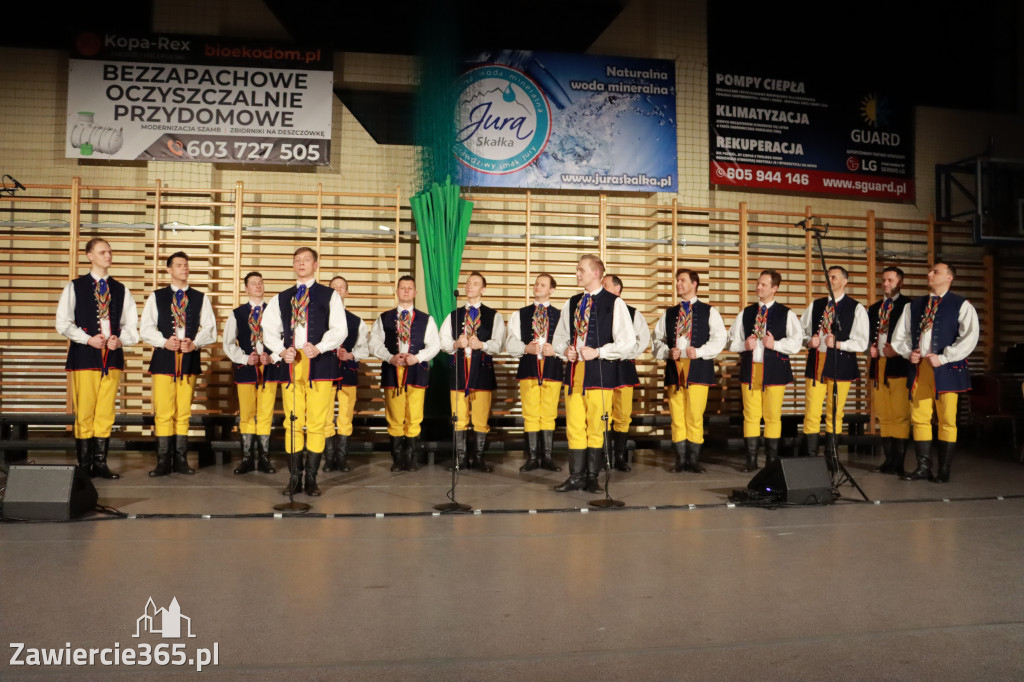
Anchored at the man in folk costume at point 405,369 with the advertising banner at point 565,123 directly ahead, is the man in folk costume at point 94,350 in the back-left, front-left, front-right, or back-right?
back-left

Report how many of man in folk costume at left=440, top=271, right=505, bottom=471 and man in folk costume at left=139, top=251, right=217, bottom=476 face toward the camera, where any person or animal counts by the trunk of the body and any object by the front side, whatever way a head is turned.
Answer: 2

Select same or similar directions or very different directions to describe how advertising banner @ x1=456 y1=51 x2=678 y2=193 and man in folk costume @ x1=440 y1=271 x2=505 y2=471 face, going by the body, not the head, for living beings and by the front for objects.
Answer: same or similar directions

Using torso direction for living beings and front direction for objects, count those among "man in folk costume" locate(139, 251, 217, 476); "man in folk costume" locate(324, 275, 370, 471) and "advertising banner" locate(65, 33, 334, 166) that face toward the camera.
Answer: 3

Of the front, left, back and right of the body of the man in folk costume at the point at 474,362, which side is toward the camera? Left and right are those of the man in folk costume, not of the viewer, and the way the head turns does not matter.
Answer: front

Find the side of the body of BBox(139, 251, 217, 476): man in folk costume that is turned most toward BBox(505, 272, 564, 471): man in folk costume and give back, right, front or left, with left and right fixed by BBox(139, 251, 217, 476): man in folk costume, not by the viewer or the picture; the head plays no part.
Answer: left

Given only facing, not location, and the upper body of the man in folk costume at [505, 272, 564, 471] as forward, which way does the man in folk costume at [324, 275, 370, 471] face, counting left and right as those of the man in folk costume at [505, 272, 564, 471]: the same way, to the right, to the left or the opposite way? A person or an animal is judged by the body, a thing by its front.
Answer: the same way

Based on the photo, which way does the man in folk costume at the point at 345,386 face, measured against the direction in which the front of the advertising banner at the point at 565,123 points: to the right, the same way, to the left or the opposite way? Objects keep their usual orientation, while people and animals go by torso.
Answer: the same way

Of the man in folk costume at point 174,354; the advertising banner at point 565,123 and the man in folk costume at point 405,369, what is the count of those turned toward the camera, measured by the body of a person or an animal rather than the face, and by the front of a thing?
3

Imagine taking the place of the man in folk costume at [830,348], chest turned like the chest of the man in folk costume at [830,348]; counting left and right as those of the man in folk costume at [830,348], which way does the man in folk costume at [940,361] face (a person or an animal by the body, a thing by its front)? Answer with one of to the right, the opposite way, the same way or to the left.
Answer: the same way

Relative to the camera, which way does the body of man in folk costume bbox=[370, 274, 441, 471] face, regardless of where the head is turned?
toward the camera

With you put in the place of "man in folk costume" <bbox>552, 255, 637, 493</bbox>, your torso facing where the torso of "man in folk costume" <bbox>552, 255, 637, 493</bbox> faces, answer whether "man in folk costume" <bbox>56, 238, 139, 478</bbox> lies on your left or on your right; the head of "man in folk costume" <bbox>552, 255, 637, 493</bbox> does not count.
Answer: on your right

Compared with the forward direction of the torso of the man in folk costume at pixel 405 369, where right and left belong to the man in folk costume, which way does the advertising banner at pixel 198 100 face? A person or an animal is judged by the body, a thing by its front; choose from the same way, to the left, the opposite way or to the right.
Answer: the same way

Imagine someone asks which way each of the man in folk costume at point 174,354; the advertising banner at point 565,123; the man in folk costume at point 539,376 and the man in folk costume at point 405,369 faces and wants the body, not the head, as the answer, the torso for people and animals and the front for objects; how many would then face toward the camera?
4

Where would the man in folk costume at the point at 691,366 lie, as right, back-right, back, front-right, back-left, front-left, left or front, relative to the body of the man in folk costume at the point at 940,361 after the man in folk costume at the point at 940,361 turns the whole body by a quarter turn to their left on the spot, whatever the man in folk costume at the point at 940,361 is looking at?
back-right

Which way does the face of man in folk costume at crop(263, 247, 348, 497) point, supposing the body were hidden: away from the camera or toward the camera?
toward the camera
